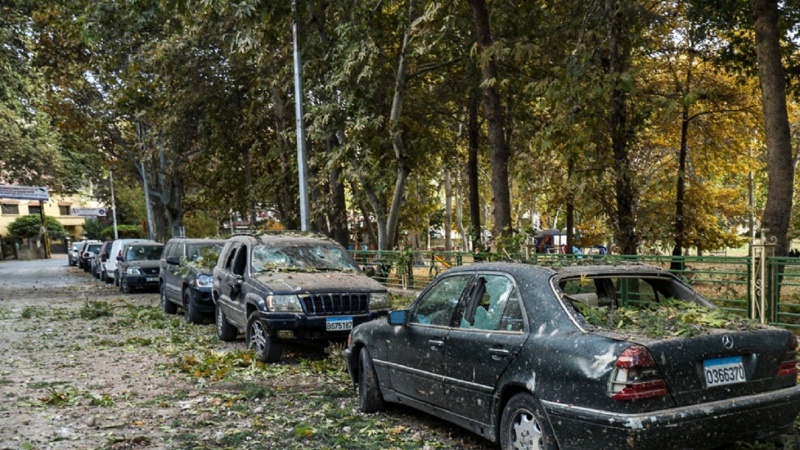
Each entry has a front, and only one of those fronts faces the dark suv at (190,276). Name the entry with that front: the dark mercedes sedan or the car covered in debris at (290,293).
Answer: the dark mercedes sedan

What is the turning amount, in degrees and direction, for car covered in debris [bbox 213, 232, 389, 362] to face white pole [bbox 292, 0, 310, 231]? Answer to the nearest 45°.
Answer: approximately 135° to its left

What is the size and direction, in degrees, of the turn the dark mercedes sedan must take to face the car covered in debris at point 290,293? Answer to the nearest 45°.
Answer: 0° — it already faces it

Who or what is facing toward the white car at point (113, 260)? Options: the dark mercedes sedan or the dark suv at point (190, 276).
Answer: the dark mercedes sedan

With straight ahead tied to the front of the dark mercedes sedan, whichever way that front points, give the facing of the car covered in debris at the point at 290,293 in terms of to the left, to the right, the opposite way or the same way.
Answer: the opposite way

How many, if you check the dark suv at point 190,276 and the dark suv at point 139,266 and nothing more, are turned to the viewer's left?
0

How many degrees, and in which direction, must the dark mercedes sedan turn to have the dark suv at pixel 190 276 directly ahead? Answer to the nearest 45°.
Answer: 0° — it already faces it

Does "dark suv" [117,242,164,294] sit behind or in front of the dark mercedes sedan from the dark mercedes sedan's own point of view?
in front

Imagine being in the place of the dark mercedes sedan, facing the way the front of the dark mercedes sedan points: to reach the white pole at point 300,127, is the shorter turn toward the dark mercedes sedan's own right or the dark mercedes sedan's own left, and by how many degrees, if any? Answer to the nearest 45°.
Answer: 0° — it already faces it

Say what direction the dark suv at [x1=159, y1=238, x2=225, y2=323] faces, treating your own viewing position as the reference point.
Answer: facing the viewer and to the right of the viewer

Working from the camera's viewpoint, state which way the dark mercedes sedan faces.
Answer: facing away from the viewer and to the left of the viewer

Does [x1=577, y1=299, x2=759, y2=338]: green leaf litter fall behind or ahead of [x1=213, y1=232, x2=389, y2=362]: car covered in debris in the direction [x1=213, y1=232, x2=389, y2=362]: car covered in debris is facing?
ahead

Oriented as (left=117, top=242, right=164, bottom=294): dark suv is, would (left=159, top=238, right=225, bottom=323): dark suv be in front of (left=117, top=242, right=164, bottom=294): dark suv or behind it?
in front

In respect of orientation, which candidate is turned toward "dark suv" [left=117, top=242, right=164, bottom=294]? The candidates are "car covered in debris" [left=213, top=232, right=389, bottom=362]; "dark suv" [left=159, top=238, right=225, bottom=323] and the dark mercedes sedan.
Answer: the dark mercedes sedan

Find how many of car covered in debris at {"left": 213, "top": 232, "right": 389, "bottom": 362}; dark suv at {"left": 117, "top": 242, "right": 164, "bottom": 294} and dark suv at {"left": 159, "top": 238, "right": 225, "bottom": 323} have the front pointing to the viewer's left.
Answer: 0
